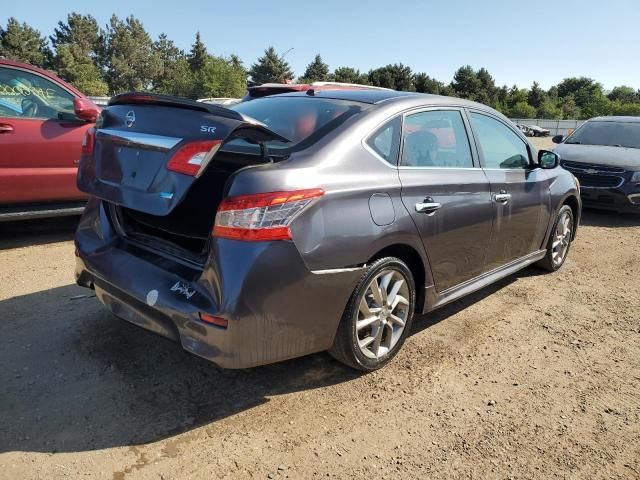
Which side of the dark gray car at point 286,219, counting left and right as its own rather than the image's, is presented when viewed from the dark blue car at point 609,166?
front

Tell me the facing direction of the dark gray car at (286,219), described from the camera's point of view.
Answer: facing away from the viewer and to the right of the viewer

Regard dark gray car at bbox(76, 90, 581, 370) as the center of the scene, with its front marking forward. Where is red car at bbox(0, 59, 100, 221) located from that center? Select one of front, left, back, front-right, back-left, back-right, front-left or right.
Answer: left

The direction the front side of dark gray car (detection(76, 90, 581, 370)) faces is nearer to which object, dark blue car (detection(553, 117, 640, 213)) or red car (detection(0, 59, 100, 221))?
the dark blue car
